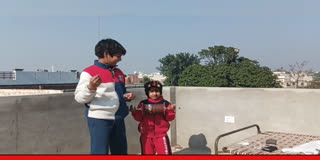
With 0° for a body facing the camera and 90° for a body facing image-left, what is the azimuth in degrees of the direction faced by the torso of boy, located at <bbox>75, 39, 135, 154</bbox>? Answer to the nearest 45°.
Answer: approximately 315°

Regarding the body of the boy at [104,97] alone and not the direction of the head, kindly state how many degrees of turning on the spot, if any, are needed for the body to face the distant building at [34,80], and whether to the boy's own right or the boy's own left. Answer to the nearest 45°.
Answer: approximately 135° to the boy's own left

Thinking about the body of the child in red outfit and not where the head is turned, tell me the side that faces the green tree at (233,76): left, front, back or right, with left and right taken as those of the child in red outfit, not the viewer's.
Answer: back

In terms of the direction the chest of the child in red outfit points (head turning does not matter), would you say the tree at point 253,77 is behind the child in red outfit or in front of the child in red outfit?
behind

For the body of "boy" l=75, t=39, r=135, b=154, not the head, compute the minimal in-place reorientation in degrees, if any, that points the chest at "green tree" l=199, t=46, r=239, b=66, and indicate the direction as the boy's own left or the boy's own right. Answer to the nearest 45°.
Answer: approximately 90° to the boy's own left

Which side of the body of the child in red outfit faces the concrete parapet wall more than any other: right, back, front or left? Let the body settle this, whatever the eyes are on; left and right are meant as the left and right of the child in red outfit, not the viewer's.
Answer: back

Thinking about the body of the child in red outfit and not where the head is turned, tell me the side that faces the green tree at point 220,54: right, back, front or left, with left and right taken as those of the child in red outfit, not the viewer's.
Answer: back

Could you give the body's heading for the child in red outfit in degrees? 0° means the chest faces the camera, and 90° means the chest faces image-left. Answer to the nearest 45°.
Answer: approximately 0°

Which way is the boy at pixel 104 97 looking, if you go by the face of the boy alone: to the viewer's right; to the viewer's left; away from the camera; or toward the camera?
to the viewer's right

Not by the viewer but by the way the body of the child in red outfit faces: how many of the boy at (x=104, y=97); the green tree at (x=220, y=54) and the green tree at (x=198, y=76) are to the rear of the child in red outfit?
2

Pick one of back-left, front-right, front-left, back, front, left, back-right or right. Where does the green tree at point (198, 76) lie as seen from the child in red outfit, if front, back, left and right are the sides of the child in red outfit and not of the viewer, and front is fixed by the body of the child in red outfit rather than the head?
back
